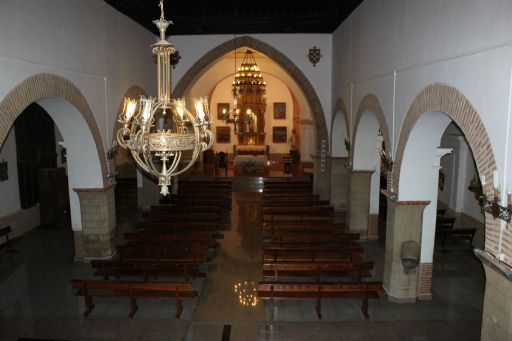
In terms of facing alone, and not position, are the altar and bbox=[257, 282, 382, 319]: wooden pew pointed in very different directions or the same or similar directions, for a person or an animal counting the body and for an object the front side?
very different directions

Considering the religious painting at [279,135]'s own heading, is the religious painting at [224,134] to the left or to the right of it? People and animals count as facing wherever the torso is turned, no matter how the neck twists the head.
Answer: on its right

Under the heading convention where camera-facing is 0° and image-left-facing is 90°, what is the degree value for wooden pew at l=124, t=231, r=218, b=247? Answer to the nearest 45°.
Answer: approximately 180°

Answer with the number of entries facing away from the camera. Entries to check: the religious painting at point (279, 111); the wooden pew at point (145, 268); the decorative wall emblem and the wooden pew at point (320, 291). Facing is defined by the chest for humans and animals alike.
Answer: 2

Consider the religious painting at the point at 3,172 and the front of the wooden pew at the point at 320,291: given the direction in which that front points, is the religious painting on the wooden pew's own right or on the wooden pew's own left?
on the wooden pew's own left

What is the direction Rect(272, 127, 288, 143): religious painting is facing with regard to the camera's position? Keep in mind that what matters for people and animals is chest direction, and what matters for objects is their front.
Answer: facing the viewer

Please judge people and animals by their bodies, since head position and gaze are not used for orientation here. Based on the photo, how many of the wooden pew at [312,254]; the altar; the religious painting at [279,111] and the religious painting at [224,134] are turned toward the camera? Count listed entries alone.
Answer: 3

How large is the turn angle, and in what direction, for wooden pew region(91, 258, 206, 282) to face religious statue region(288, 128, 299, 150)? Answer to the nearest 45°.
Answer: approximately 45° to its right

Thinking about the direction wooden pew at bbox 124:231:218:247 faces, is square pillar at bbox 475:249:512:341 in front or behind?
behind

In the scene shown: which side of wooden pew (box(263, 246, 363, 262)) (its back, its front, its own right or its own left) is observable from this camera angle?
back

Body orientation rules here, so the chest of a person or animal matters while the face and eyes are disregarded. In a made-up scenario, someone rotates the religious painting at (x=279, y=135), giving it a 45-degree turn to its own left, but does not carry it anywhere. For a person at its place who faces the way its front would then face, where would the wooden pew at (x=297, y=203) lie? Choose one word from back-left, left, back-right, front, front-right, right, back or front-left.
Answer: front-right

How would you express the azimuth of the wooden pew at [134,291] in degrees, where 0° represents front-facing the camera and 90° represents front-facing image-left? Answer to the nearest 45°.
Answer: approximately 180°

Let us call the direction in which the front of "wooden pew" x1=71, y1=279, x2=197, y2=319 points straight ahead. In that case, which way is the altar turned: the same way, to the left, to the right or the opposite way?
the opposite way

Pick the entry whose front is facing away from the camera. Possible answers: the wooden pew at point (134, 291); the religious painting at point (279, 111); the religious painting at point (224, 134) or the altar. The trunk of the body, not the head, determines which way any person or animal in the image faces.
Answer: the wooden pew

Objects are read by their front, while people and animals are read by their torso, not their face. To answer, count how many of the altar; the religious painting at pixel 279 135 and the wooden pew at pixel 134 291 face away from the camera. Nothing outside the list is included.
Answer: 1

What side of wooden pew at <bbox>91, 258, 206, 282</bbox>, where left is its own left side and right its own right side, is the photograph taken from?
back
